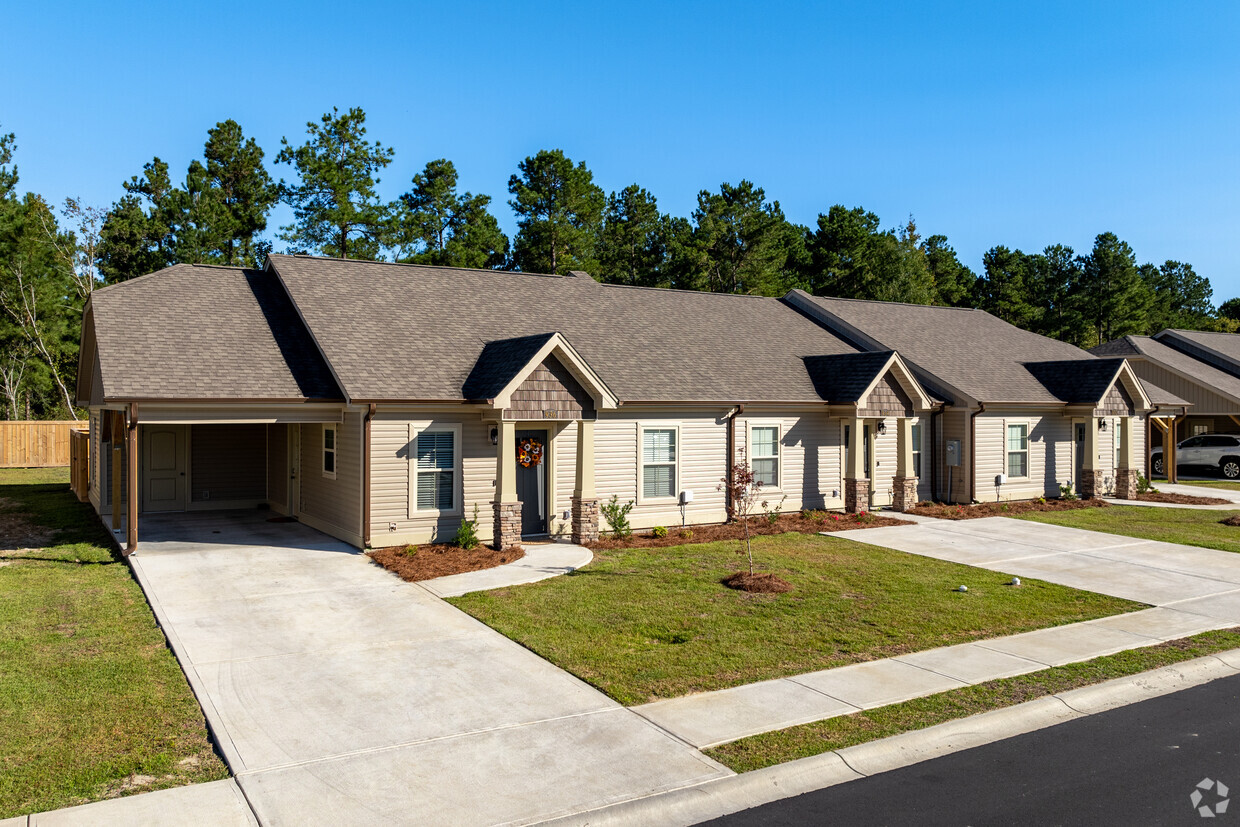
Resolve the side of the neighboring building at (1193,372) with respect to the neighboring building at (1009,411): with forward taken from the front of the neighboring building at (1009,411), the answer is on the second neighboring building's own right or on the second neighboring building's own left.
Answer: on the second neighboring building's own left

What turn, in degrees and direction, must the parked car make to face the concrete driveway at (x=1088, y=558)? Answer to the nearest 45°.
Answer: approximately 90° to its left

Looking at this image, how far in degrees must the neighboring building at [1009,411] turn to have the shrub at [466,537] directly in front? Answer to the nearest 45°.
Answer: approximately 90° to its right

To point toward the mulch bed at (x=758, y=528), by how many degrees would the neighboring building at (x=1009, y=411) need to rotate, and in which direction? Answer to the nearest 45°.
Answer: approximately 90° to its right

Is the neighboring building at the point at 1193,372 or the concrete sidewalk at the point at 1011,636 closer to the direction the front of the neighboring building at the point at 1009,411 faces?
the concrete sidewalk

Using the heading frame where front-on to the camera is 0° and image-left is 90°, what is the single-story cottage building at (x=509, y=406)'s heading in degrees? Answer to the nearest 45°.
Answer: approximately 315°

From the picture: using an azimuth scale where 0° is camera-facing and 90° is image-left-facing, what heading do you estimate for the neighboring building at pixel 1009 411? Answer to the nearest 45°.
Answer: approximately 315°

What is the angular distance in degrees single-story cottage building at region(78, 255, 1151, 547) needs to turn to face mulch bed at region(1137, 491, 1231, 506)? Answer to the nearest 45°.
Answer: approximately 45° to its left

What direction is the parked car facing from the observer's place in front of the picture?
facing to the left of the viewer

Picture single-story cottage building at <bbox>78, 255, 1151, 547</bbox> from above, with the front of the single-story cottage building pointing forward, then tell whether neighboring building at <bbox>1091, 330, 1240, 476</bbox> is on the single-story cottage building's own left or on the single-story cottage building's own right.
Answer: on the single-story cottage building's own left

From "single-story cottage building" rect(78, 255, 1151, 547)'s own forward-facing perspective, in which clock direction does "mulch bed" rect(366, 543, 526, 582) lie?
The mulch bed is roughly at 2 o'clock from the single-story cottage building.
